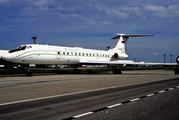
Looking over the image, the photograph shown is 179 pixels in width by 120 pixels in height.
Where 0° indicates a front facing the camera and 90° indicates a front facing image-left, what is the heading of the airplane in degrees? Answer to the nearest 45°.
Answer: approximately 45°
